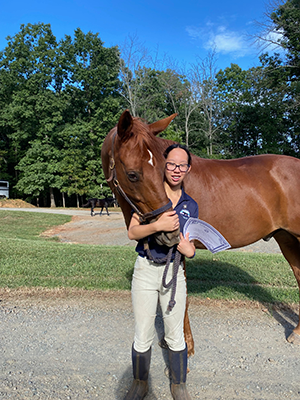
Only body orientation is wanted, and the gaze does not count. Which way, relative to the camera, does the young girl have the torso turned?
toward the camera

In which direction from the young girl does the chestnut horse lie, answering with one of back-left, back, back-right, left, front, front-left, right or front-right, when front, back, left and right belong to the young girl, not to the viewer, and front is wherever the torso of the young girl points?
back-left
